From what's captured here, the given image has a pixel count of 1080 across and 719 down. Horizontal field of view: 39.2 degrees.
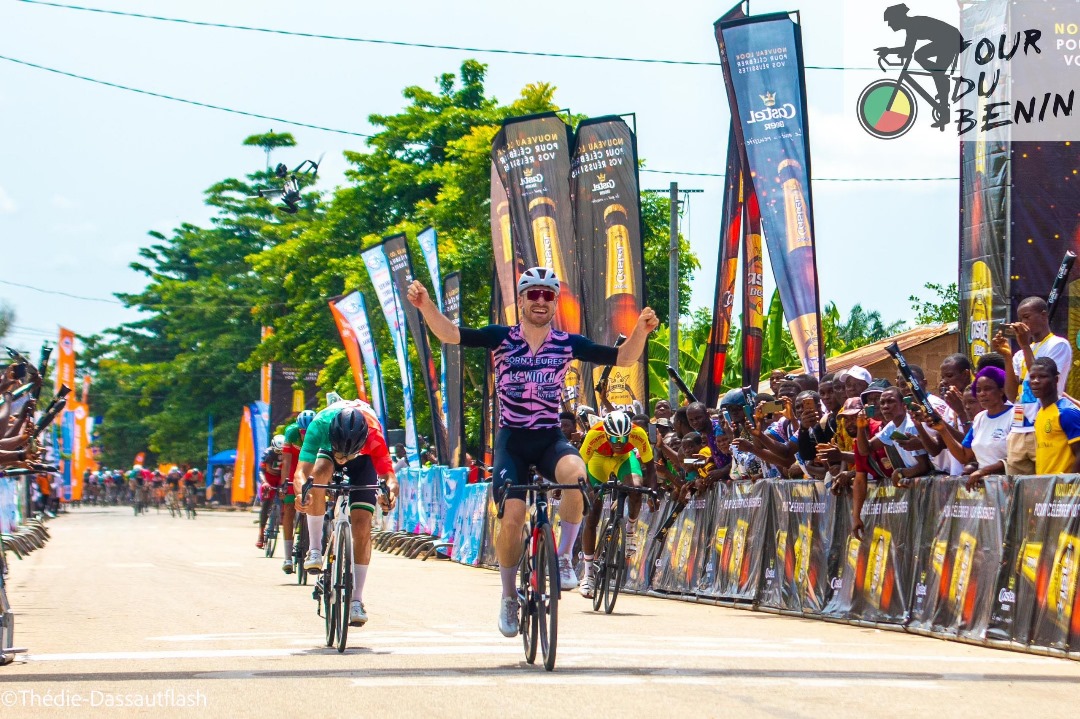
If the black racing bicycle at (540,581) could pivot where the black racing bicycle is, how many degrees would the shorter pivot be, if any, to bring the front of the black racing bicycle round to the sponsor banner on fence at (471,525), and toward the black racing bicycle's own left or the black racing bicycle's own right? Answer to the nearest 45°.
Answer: approximately 180°

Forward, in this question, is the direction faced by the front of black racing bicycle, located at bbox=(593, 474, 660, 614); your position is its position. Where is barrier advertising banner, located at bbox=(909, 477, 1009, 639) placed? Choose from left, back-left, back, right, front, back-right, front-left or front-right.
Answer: front-left

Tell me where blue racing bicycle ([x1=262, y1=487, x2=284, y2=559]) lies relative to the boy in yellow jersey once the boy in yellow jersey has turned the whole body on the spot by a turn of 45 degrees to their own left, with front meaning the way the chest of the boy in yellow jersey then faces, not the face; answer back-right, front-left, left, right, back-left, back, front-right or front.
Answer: back-right

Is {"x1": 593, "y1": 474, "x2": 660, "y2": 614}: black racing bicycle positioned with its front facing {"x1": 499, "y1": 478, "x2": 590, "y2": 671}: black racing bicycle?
yes

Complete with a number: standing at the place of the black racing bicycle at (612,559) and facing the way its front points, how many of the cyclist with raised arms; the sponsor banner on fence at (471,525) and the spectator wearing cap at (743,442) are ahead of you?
1

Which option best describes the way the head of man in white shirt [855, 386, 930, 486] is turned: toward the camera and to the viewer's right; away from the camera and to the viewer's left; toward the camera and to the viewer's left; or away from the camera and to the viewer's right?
toward the camera and to the viewer's left

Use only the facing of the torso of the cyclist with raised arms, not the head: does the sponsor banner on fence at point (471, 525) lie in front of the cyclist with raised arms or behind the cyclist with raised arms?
behind

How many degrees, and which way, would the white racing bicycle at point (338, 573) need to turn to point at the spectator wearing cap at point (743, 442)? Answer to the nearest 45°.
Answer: approximately 135° to its left

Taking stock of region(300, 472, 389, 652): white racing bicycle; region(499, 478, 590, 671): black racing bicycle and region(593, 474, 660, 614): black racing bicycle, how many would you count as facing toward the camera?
3

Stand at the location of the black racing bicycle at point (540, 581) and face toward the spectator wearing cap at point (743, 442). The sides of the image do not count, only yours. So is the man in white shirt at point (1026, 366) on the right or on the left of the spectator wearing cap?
right

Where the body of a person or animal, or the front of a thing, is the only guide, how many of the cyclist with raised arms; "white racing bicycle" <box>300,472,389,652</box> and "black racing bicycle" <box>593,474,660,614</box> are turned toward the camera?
3

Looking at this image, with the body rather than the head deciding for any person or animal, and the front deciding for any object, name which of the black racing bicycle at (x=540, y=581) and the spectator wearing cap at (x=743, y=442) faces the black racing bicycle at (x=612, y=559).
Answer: the spectator wearing cap

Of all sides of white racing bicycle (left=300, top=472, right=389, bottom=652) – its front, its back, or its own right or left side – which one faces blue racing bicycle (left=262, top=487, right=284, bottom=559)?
back

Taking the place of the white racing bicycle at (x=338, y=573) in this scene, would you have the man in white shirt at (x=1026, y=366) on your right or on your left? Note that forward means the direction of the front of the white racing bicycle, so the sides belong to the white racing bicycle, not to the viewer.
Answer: on your left
